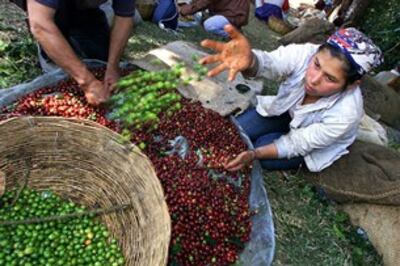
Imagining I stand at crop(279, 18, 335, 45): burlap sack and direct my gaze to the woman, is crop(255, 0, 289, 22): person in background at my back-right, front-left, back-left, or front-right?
back-right

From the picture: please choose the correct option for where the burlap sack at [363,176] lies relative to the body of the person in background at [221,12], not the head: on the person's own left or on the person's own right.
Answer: on the person's own left

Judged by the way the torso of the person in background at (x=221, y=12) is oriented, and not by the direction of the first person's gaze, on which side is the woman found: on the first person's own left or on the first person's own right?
on the first person's own left

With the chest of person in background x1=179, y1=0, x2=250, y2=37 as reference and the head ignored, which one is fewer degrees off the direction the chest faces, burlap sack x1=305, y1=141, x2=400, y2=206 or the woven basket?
the woven basket
